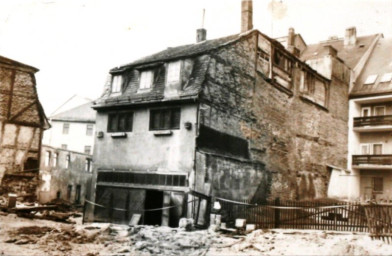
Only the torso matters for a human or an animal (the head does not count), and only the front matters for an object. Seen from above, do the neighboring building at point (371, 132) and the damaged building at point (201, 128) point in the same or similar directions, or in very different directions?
same or similar directions

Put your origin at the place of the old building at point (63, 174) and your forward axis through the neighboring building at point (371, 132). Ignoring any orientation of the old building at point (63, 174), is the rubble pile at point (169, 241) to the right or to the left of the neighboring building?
right

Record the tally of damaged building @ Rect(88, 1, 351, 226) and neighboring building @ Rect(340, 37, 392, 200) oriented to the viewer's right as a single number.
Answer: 0

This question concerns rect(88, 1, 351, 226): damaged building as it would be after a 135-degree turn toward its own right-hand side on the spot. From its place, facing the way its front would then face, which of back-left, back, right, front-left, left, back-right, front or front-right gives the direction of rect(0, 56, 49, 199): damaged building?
left

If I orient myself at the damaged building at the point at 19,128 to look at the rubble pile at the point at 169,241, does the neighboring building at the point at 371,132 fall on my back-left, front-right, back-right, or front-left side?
front-left

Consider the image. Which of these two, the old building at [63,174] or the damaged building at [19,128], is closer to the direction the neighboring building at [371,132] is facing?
the damaged building

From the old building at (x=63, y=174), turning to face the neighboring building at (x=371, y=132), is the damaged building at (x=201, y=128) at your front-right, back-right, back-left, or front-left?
front-right

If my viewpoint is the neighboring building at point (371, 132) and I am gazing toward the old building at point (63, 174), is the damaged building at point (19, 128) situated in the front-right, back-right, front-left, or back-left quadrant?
front-left

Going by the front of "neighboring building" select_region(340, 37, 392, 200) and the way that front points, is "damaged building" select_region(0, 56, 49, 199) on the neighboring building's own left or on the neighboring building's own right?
on the neighboring building's own right

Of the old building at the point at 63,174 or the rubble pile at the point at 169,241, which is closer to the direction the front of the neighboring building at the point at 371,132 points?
the rubble pile

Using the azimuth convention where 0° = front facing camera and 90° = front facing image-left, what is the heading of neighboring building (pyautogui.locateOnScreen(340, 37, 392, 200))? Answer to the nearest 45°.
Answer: approximately 0°

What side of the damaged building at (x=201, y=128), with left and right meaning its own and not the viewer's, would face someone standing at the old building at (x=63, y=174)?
right

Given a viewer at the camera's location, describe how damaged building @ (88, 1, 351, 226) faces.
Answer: facing the viewer and to the left of the viewer

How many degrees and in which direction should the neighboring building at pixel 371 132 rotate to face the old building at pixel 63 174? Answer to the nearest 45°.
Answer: approximately 90° to its right

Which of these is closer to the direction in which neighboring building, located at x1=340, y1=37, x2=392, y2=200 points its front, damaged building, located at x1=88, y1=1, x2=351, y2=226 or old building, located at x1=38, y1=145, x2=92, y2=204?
the damaged building
